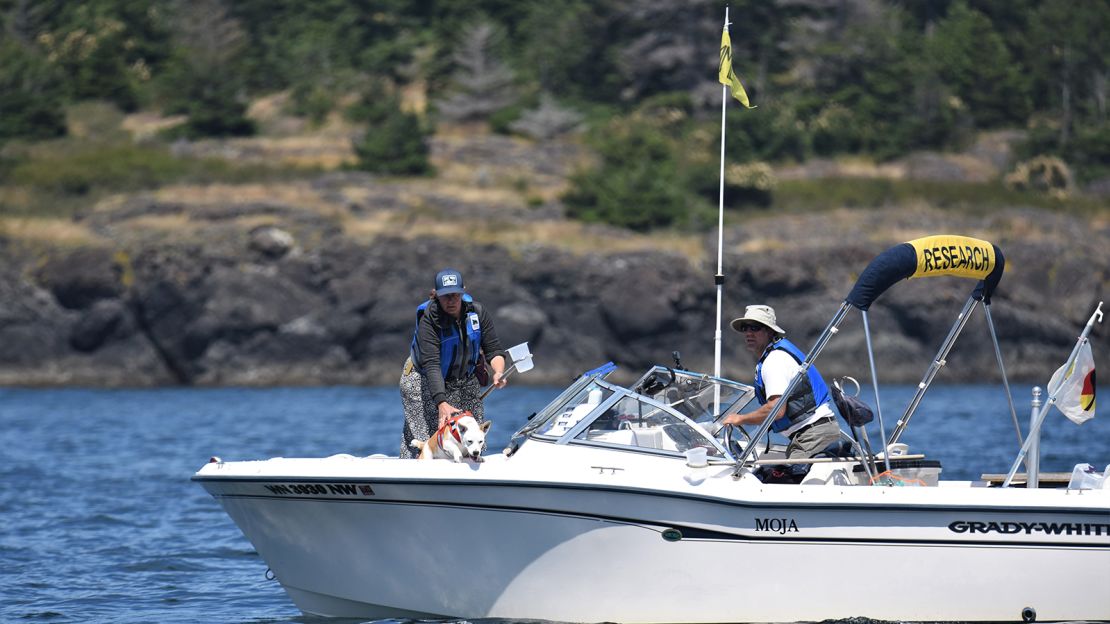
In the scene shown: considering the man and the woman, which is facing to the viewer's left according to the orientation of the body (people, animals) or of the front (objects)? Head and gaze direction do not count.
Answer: the man

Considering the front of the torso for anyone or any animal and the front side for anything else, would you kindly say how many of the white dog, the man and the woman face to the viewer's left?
1

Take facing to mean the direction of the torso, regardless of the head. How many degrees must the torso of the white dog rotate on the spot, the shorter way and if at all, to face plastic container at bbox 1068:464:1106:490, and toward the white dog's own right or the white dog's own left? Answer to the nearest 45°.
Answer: approximately 45° to the white dog's own left

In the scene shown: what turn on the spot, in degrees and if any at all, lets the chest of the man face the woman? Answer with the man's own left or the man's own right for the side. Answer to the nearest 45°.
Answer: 0° — they already face them

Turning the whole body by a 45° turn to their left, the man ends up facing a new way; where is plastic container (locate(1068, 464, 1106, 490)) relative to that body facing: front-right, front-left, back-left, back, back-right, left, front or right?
back-left

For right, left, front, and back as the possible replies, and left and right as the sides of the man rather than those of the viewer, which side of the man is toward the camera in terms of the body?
left

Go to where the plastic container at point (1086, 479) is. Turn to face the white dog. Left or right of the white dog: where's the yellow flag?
right

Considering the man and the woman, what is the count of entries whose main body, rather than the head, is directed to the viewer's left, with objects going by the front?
1

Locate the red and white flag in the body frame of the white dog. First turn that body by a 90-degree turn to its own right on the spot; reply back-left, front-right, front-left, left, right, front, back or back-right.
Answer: back-left

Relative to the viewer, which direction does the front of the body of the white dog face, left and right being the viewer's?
facing the viewer and to the right of the viewer

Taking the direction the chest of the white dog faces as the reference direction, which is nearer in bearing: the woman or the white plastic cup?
the white plastic cup

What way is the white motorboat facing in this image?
to the viewer's left
